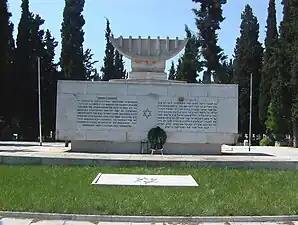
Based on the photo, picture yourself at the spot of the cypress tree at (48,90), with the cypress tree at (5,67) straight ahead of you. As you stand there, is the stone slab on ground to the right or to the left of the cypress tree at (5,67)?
left

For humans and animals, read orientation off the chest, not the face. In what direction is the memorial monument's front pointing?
toward the camera

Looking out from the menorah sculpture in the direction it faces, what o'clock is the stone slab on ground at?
The stone slab on ground is roughly at 12 o'clock from the menorah sculpture.

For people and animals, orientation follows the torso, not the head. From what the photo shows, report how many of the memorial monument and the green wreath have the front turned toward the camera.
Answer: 2

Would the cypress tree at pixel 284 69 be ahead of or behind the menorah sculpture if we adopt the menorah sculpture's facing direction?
behind

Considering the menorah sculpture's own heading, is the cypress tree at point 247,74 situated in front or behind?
behind

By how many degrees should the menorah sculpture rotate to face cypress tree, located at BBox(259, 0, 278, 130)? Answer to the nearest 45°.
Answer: approximately 135° to its left

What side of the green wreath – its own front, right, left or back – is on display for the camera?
front

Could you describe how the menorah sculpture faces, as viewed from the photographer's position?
facing the viewer

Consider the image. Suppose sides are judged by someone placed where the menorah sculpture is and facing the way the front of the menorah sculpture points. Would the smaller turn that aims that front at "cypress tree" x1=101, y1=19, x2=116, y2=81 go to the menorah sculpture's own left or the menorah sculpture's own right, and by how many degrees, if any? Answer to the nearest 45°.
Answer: approximately 180°
